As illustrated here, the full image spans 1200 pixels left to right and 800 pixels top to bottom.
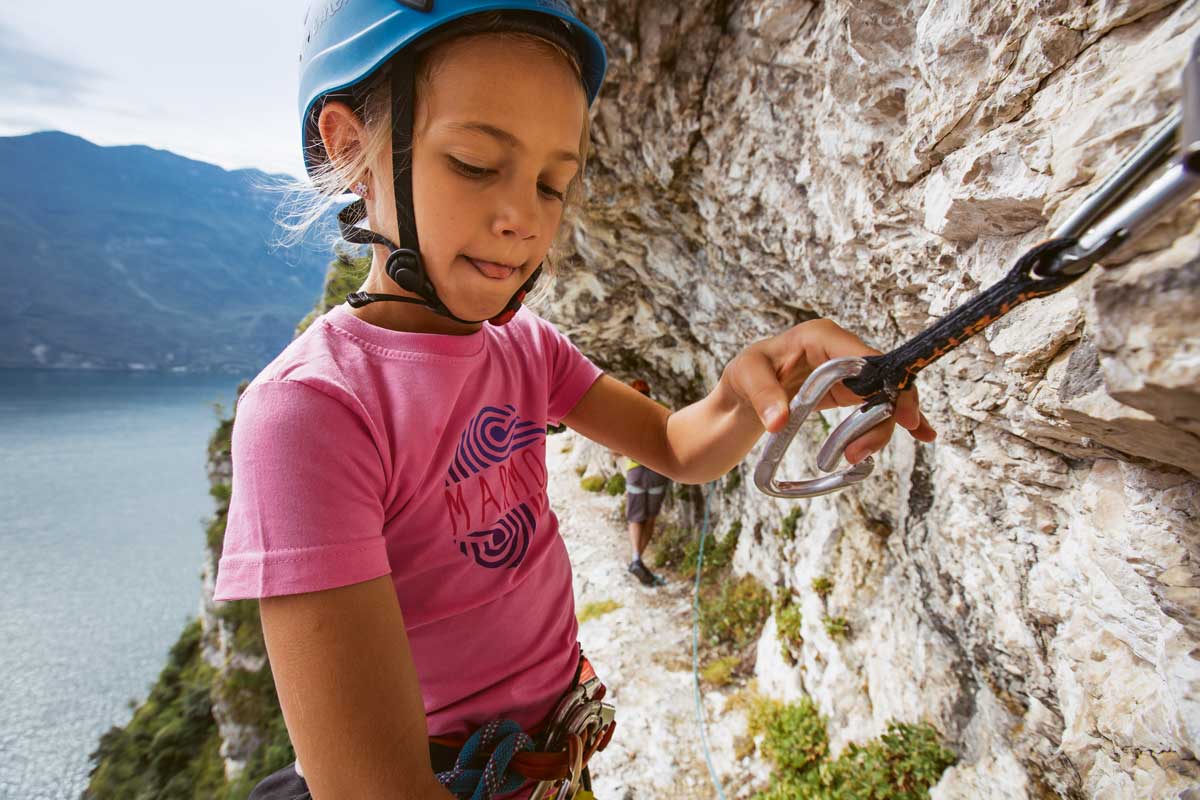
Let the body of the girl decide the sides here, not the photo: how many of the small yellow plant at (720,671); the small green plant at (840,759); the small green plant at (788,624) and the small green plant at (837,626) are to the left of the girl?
4

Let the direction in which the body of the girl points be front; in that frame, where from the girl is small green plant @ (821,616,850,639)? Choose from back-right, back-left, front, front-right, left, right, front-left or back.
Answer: left

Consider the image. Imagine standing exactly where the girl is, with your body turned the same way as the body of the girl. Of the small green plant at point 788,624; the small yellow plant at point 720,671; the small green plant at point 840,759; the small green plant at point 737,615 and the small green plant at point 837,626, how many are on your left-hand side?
5

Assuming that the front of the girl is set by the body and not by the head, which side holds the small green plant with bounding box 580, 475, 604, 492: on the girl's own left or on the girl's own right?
on the girl's own left

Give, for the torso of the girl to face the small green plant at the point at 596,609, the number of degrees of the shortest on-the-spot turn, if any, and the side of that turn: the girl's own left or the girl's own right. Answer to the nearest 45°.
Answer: approximately 135° to the girl's own left

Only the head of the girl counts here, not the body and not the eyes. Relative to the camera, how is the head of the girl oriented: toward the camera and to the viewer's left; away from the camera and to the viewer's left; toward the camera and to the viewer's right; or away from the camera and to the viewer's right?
toward the camera and to the viewer's right

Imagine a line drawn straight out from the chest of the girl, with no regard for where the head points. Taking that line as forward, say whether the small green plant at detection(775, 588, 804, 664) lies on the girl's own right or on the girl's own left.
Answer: on the girl's own left

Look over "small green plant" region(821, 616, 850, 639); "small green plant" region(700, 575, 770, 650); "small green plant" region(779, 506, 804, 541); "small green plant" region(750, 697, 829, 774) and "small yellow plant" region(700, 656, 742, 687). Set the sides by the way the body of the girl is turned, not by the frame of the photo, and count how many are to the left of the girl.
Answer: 5

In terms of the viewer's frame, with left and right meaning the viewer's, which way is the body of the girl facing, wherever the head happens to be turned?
facing the viewer and to the right of the viewer
